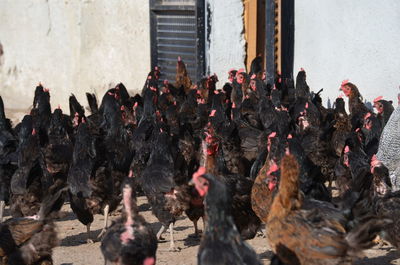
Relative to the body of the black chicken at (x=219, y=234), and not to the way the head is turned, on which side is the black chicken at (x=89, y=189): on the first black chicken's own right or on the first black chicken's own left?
on the first black chicken's own right

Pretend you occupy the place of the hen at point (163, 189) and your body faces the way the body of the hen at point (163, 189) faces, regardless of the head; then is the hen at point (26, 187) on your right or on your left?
on your right

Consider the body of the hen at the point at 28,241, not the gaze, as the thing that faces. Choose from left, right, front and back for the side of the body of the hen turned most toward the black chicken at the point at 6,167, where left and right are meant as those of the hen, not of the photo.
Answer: right

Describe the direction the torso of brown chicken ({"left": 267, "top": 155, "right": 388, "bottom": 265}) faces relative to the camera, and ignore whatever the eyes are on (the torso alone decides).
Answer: to the viewer's left

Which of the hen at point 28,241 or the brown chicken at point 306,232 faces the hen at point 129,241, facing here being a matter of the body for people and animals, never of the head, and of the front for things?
the brown chicken

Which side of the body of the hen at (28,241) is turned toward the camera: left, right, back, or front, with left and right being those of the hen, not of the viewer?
left

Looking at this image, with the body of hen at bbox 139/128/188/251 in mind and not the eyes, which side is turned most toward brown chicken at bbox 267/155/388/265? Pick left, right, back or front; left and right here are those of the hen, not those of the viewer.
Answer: left

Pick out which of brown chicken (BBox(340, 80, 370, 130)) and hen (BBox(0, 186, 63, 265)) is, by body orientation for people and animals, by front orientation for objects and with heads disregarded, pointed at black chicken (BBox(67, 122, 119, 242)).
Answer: the brown chicken
